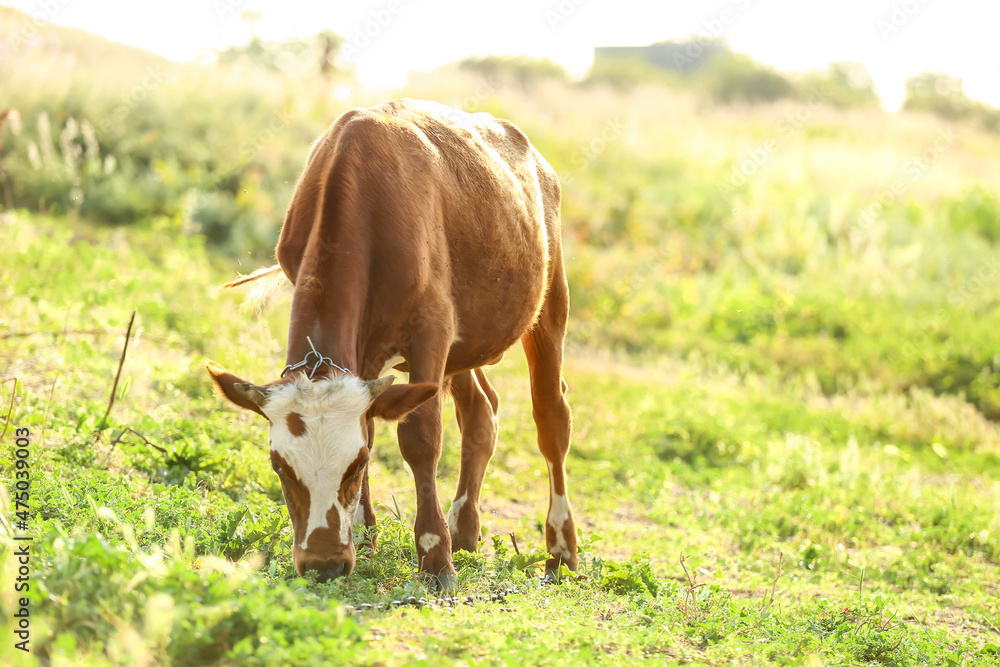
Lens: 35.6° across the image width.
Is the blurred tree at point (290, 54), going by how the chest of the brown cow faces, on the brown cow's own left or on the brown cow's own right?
on the brown cow's own right

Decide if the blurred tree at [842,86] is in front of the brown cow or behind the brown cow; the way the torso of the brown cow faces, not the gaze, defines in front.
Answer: behind

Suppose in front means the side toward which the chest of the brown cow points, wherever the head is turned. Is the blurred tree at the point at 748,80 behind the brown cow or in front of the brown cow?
behind

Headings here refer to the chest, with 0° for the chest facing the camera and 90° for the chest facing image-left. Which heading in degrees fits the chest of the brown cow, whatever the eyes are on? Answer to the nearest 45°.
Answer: approximately 45°

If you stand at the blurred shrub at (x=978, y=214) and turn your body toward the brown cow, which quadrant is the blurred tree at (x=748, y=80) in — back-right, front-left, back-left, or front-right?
back-right

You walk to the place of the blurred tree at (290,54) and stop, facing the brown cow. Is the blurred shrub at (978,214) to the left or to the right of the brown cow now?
left

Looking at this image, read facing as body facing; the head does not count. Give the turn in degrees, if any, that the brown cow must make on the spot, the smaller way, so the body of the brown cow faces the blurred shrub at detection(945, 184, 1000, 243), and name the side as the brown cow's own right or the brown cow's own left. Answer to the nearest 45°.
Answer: approximately 180°

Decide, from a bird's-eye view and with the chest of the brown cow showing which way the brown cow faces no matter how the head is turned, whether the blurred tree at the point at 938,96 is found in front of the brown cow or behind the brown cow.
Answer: behind
